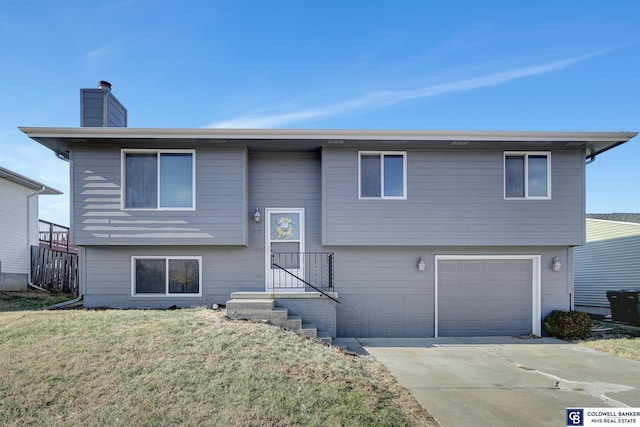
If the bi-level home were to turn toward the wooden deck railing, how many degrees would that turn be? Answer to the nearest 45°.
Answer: approximately 135° to its right

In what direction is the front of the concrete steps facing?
to the viewer's right

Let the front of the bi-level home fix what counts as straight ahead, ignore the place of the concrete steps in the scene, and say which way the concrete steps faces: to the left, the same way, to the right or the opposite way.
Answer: to the left

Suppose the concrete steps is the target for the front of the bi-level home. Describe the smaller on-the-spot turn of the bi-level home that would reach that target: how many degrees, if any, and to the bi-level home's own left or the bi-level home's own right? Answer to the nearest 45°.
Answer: approximately 45° to the bi-level home's own right

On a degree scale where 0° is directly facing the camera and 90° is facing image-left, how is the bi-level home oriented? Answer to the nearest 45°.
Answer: approximately 0°

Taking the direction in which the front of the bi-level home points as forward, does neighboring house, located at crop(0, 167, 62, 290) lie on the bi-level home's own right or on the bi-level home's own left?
on the bi-level home's own right

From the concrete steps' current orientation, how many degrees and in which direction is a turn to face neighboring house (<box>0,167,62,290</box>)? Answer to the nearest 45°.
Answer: approximately 135° to its left
